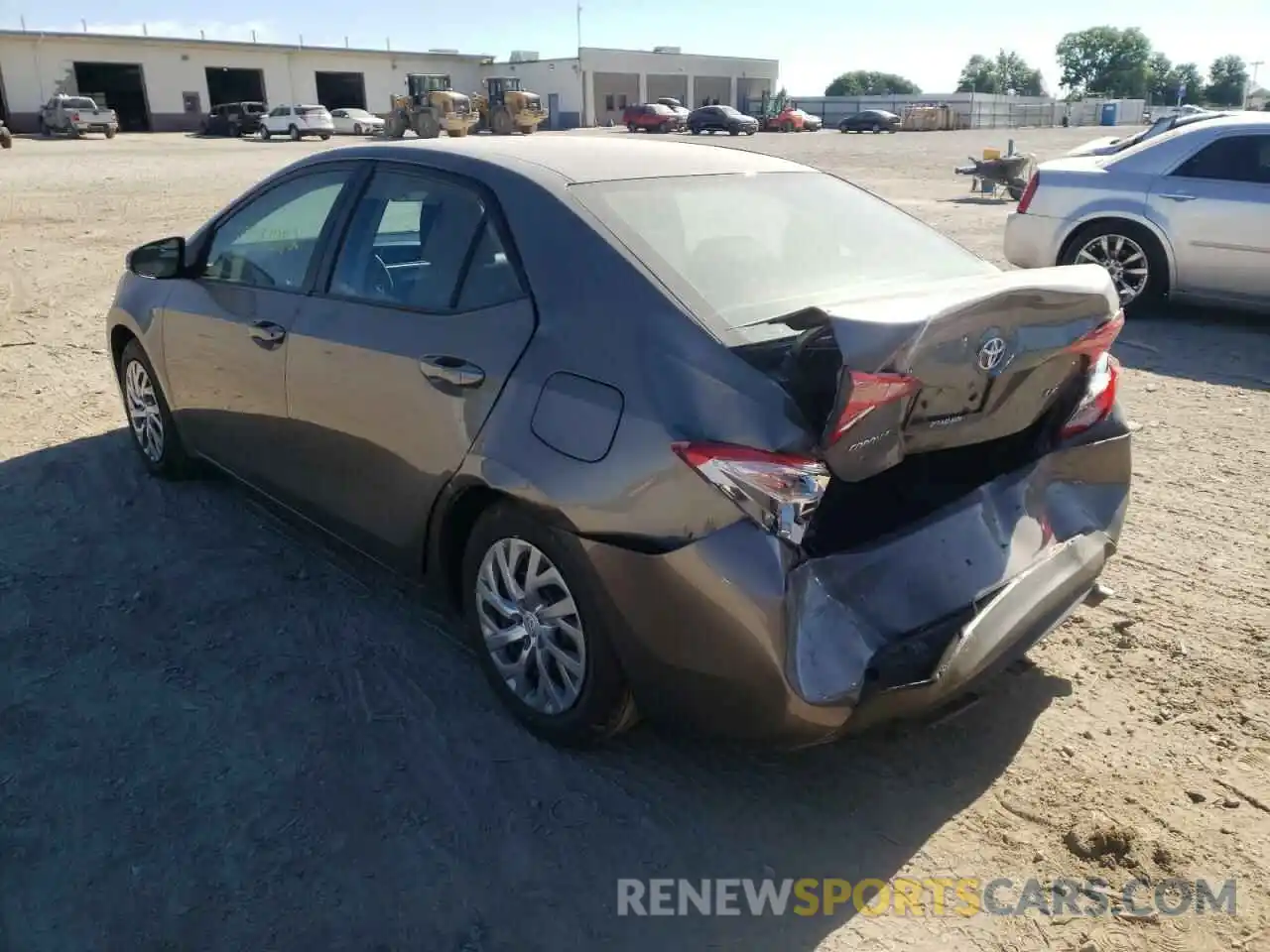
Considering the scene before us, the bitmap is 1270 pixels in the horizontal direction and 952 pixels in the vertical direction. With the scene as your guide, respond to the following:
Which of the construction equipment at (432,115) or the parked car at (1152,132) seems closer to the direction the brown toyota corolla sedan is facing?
the construction equipment

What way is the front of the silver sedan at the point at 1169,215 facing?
to the viewer's right

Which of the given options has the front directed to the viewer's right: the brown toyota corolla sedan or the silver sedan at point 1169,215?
the silver sedan

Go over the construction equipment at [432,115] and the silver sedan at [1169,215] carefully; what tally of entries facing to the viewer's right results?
1

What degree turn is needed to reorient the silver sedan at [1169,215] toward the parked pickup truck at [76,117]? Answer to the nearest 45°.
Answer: approximately 135° to its left
